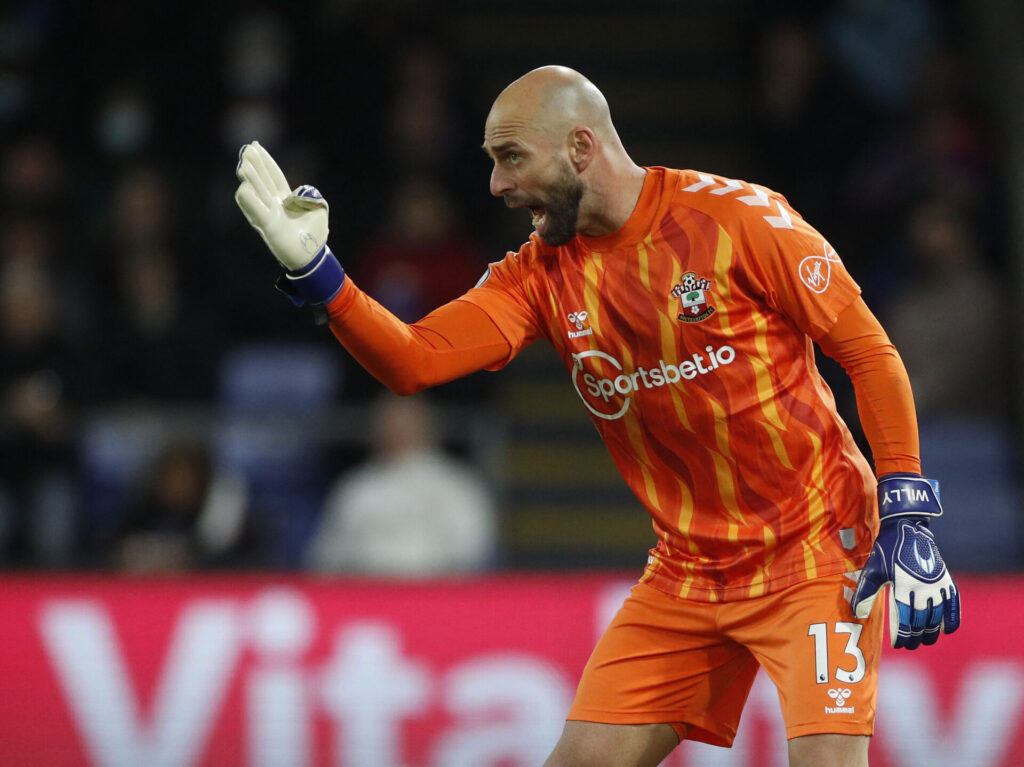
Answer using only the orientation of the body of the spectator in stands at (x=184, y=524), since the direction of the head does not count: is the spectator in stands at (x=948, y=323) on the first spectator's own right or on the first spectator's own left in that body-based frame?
on the first spectator's own left

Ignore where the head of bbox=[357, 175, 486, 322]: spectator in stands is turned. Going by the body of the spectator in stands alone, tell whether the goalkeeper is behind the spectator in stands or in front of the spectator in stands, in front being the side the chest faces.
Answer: in front

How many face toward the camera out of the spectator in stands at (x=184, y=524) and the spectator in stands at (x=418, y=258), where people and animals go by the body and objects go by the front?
2

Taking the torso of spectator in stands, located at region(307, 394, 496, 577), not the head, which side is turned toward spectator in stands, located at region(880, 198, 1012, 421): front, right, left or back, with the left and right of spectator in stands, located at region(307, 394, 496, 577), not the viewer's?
left

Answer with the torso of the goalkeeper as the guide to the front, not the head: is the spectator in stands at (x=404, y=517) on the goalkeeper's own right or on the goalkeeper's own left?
on the goalkeeper's own right

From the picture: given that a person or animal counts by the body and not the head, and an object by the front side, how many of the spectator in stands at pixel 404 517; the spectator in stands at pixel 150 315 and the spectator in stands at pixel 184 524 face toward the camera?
3

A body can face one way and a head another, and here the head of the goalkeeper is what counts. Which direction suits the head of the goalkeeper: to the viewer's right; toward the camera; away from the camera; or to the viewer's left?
to the viewer's left

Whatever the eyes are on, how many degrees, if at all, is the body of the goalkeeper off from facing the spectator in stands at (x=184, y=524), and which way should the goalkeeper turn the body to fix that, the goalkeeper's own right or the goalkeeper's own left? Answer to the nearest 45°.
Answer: approximately 90° to the goalkeeper's own right

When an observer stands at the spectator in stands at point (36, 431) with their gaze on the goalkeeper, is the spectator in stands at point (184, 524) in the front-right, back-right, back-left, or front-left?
front-left

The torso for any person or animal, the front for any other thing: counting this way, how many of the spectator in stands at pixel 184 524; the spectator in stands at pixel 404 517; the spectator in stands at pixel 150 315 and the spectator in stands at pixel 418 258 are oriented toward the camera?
4

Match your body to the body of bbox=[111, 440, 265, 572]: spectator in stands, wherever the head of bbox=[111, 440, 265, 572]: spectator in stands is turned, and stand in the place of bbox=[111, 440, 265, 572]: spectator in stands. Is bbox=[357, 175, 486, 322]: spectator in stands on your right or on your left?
on your left

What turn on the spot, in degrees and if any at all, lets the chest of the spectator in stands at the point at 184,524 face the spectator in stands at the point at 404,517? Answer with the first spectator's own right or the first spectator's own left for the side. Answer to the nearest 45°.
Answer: approximately 90° to the first spectator's own left

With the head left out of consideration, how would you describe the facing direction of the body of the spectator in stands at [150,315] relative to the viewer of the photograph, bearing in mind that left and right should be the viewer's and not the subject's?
facing the viewer

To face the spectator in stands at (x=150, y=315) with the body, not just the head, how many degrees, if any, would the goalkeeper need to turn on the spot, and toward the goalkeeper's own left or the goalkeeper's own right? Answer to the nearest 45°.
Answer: approximately 90° to the goalkeeper's own right

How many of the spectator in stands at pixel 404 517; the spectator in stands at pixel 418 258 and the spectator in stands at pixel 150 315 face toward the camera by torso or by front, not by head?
3

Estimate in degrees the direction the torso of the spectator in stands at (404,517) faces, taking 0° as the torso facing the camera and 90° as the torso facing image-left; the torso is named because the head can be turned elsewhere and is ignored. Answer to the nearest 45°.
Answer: approximately 0°

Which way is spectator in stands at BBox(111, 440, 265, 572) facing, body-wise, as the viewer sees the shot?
toward the camera
